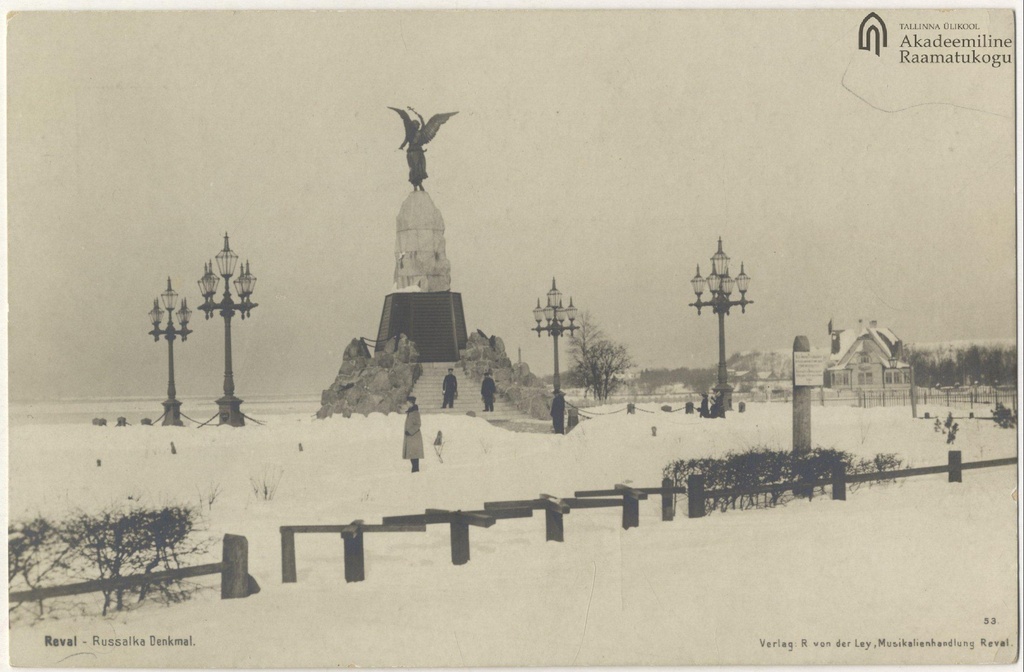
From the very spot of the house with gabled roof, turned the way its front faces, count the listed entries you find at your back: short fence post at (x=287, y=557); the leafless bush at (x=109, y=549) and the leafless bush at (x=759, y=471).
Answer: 0

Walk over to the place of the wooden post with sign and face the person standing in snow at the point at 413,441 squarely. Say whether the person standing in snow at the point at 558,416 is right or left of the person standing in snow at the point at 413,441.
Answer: right

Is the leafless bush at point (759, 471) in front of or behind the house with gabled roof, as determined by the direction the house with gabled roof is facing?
in front

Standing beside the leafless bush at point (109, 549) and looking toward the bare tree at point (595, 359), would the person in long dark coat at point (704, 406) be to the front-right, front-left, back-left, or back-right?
front-right

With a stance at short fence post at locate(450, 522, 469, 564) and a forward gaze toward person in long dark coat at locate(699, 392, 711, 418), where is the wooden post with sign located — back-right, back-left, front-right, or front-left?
front-right

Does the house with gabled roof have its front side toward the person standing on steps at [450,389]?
no

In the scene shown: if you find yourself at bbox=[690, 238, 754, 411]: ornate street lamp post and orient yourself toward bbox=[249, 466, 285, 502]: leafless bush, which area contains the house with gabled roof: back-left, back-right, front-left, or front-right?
back-left

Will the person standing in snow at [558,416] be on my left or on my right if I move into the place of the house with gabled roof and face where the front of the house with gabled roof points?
on my right

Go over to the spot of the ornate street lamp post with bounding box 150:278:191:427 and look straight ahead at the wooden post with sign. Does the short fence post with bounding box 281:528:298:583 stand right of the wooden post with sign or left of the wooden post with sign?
right

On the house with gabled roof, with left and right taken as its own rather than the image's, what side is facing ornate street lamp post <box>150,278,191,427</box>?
front

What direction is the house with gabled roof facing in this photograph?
toward the camera

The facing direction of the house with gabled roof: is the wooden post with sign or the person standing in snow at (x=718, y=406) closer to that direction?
the wooden post with sign

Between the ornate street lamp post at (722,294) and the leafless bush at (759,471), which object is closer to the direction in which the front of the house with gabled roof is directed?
the leafless bush

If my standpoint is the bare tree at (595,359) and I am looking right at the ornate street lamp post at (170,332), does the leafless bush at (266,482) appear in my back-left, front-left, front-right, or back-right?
front-left

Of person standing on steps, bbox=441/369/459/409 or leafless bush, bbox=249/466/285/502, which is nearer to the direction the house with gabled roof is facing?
the leafless bush

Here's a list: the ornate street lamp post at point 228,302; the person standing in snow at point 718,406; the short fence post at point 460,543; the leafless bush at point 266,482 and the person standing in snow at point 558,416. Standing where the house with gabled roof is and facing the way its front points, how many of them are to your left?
0

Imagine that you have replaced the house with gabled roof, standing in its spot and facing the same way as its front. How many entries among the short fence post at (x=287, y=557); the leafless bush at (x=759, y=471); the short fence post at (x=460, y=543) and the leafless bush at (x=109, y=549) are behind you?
0
